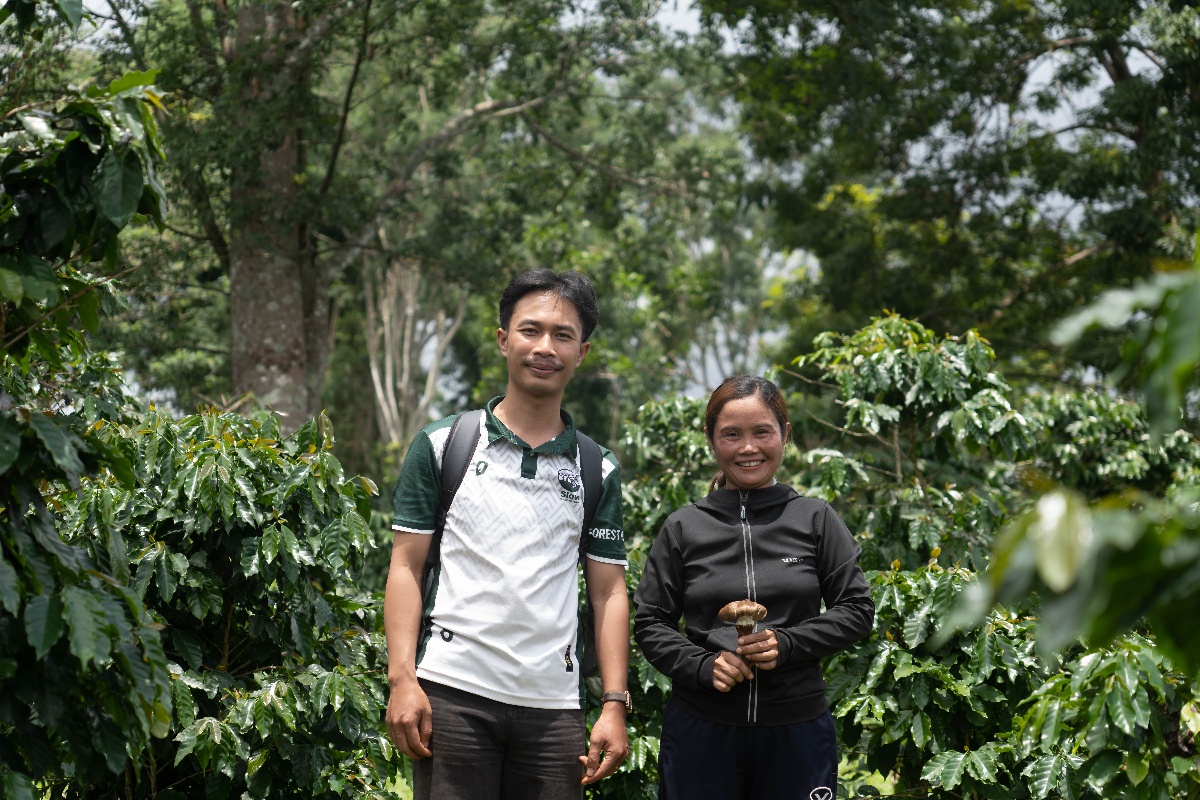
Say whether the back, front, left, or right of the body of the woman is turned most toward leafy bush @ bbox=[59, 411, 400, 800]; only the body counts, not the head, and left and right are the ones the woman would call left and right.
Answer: right

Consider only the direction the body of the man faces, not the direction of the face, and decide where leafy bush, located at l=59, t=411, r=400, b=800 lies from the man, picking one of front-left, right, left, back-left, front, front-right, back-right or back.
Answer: back-right

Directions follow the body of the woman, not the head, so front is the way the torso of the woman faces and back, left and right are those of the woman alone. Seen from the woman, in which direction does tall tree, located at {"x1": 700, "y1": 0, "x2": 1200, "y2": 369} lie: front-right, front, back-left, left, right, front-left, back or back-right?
back

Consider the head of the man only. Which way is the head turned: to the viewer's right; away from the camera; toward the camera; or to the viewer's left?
toward the camera

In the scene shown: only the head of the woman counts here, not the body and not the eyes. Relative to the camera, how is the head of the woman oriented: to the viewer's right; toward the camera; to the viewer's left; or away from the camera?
toward the camera

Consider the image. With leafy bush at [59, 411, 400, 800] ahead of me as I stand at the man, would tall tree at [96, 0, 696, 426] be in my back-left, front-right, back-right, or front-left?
front-right

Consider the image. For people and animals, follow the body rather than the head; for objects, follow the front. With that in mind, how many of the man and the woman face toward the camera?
2

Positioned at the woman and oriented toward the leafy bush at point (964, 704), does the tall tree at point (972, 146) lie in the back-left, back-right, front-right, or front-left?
front-left

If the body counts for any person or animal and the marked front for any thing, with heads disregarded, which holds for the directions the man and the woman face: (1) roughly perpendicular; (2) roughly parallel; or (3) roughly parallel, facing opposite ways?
roughly parallel

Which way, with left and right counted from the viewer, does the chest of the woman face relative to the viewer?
facing the viewer

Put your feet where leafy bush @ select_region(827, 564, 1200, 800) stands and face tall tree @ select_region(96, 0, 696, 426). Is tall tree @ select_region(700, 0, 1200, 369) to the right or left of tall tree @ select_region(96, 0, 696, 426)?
right

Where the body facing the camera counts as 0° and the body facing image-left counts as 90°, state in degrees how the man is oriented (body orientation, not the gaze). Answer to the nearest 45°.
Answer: approximately 0°
